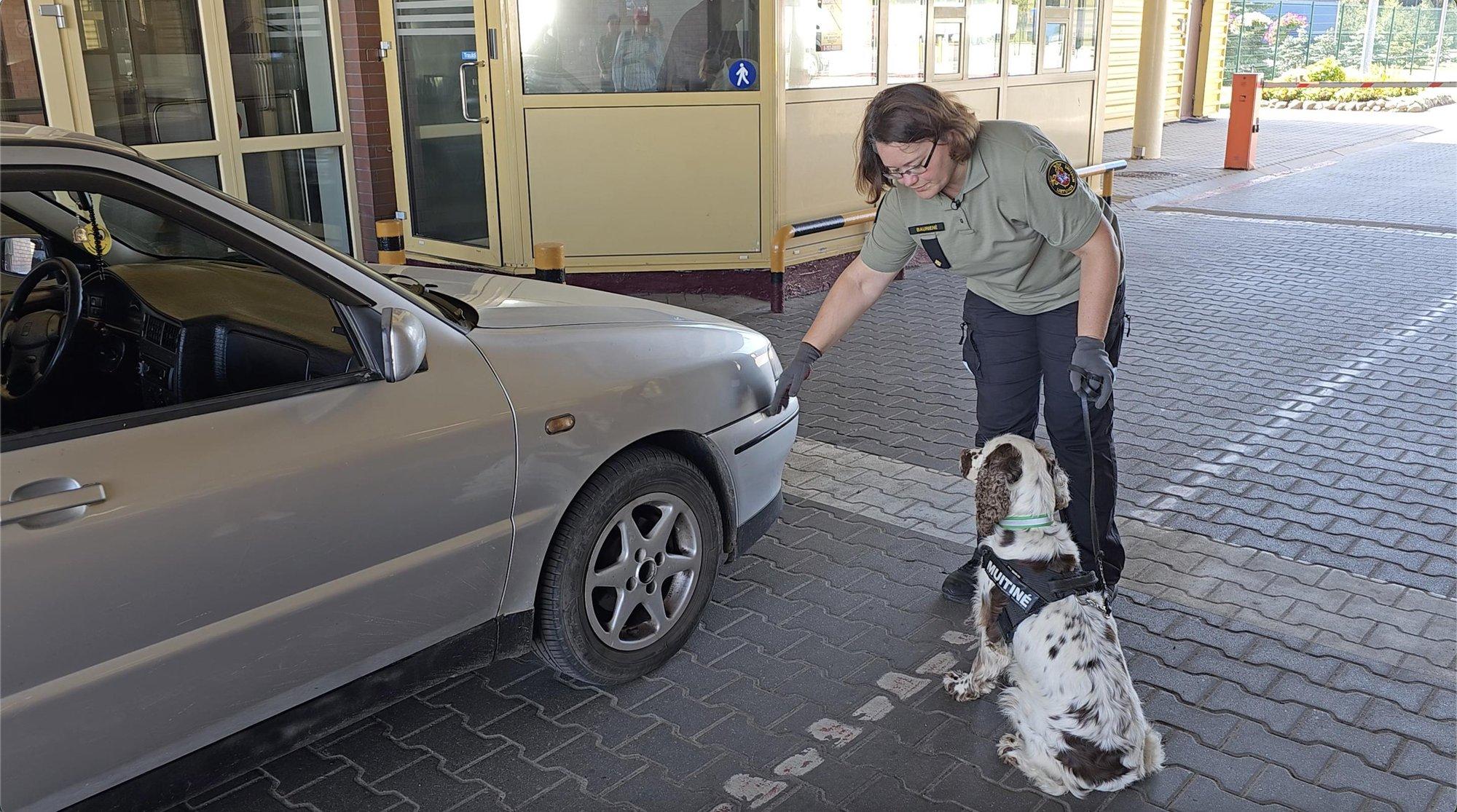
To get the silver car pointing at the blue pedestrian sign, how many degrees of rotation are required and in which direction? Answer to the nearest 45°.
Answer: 0° — it already faces it

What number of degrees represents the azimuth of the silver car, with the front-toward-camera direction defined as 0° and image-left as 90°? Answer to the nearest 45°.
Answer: approximately 225°

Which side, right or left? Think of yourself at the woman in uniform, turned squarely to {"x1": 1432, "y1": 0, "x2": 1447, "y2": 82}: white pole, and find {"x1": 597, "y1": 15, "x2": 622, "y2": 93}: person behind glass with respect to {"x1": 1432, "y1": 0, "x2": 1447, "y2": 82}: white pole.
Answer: left

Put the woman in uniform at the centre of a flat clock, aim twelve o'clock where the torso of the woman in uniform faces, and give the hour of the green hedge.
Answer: The green hedge is roughly at 5 o'clock from the woman in uniform.

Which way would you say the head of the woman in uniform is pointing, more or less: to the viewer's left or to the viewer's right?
to the viewer's left

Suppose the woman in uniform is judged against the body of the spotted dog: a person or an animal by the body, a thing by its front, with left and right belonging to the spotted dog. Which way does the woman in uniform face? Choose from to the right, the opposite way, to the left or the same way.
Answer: to the left

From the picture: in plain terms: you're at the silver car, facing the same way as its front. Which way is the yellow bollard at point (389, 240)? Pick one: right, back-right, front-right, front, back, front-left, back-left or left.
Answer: front-left

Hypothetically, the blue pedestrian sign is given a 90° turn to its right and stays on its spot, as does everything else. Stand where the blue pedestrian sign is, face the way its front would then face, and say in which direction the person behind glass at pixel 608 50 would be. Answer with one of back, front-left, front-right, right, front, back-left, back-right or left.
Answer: front

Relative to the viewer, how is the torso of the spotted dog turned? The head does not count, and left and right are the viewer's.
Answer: facing away from the viewer and to the left of the viewer

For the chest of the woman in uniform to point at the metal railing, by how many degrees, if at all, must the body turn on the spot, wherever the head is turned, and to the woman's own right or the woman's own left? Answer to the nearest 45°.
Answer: approximately 135° to the woman's own right
